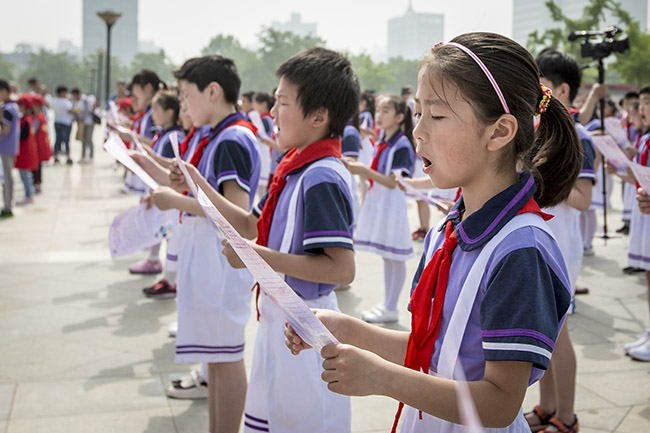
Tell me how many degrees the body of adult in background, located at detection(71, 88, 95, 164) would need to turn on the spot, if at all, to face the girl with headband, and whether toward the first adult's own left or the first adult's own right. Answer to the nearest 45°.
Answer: approximately 45° to the first adult's own left

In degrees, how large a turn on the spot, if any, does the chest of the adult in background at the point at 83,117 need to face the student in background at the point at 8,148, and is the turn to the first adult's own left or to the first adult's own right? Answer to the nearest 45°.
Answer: approximately 45° to the first adult's own left

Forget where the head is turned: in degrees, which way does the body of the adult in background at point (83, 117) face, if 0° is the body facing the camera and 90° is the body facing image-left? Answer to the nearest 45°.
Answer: approximately 45°

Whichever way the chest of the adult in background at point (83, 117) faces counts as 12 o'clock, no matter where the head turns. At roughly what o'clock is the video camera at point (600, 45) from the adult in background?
The video camera is roughly at 10 o'clock from the adult in background.
